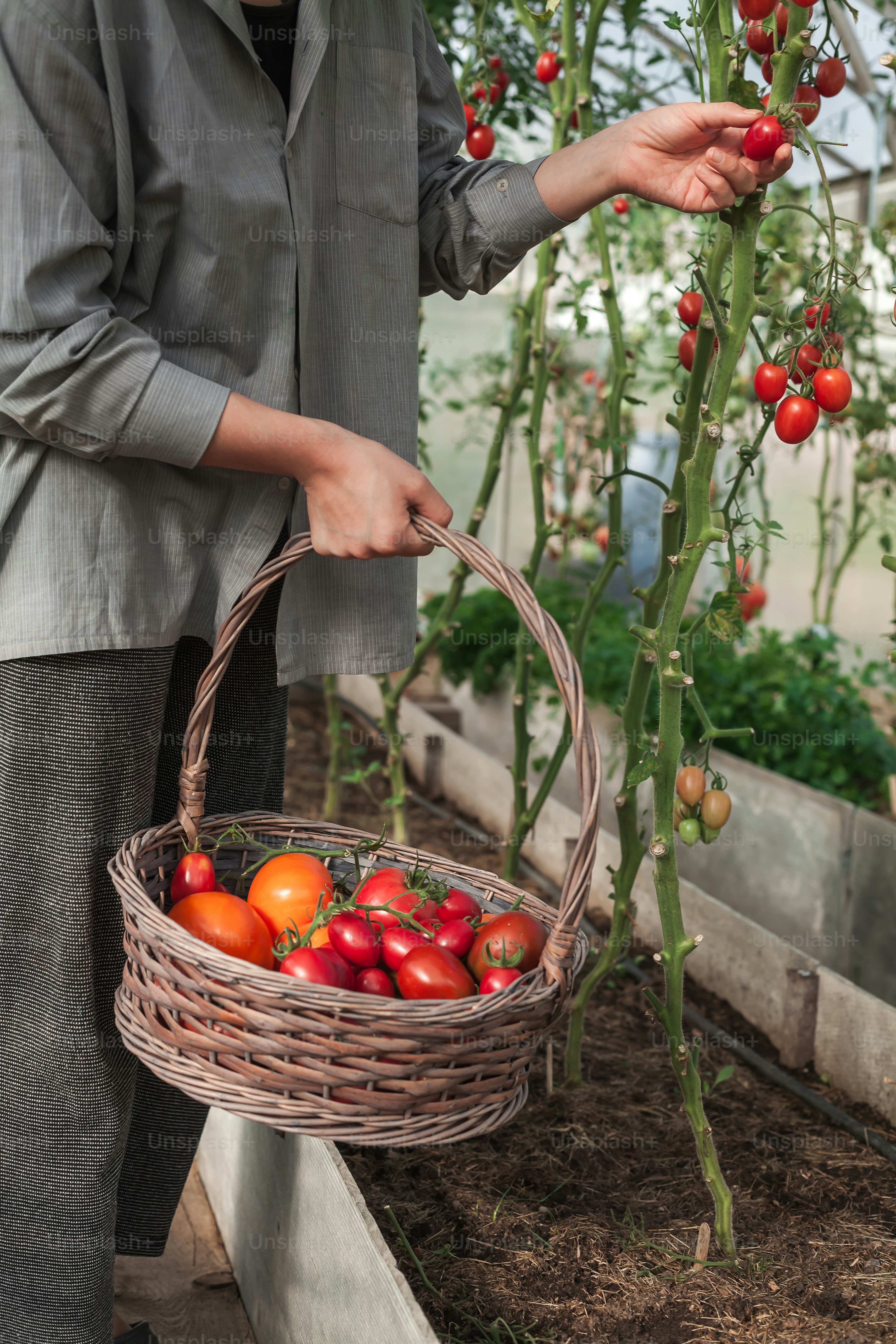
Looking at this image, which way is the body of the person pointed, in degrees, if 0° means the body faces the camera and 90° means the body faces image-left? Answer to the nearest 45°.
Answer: approximately 315°
